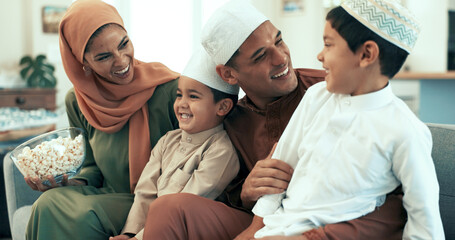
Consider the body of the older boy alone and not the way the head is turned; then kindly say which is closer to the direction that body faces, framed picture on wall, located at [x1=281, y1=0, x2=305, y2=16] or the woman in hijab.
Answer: the woman in hijab

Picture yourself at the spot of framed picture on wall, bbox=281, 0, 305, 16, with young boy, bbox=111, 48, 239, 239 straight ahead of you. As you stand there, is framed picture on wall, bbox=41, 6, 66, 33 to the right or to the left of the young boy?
right

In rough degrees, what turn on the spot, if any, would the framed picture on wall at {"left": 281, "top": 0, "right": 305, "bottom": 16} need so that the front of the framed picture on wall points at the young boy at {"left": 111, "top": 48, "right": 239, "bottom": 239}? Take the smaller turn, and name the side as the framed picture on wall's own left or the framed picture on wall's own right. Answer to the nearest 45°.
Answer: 0° — it already faces them

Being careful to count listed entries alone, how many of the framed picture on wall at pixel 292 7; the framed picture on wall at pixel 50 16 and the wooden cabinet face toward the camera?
3

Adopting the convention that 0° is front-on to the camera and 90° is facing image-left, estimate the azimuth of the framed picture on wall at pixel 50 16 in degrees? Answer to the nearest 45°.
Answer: approximately 0°

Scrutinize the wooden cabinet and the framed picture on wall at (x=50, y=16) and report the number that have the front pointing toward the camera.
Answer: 2

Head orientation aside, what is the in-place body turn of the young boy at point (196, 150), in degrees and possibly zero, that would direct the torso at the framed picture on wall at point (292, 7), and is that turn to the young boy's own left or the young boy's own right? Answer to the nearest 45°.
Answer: approximately 135° to the young boy's own right

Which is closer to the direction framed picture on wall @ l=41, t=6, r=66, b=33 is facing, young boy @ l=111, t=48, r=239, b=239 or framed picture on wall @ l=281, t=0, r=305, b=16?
the young boy

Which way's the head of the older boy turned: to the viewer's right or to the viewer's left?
to the viewer's left

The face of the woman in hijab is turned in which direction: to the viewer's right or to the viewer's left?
to the viewer's right

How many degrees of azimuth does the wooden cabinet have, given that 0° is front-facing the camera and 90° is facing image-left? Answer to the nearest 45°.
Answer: approximately 0°

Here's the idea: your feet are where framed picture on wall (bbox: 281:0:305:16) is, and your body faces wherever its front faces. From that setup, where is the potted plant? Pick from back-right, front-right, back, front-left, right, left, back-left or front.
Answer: front-right
